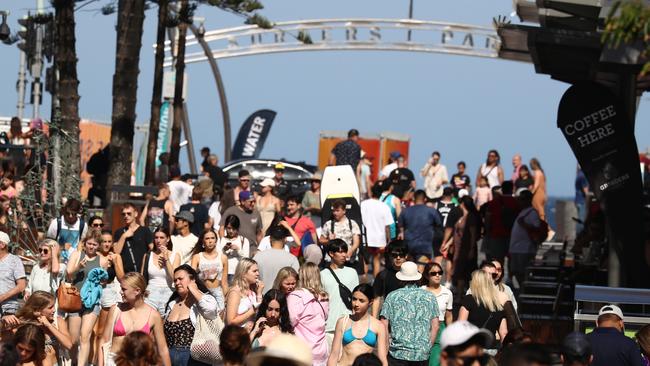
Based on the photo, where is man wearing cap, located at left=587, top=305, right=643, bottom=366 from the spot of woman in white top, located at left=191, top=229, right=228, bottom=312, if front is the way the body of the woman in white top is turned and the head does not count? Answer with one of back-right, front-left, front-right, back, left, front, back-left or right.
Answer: front-left

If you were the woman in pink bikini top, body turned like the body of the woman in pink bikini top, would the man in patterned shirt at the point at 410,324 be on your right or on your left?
on your left

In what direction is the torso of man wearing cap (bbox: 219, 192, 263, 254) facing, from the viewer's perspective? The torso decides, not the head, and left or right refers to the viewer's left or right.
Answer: facing the viewer and to the right of the viewer

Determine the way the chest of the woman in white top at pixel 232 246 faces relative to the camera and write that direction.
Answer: toward the camera

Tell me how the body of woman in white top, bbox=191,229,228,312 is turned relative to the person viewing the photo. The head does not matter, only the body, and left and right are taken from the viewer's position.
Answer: facing the viewer

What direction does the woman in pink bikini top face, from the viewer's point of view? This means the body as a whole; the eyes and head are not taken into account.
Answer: toward the camera
